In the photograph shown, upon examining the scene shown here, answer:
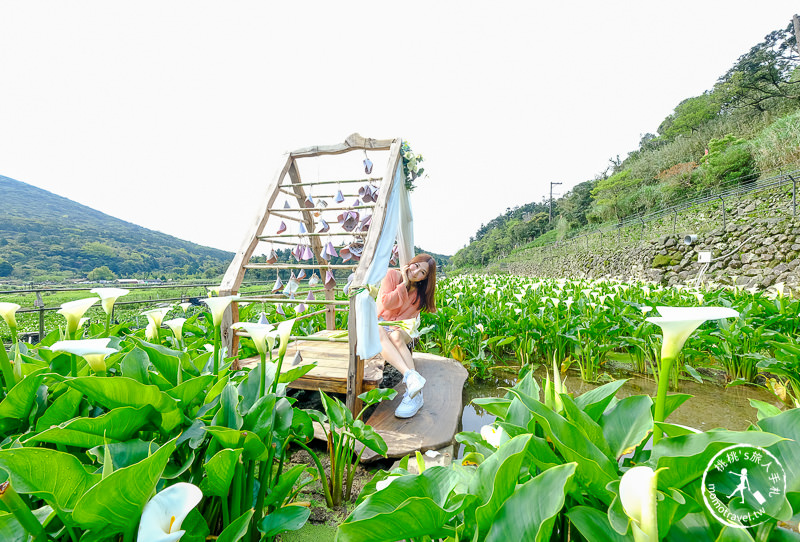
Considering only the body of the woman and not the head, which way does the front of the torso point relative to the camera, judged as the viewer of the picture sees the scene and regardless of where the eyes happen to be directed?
toward the camera

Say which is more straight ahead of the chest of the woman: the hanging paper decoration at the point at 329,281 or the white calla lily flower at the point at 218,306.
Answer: the white calla lily flower

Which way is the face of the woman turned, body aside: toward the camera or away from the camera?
toward the camera

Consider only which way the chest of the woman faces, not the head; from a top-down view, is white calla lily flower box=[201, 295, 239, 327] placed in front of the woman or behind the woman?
in front

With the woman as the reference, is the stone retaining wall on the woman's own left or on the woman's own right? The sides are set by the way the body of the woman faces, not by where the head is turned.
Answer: on the woman's own left

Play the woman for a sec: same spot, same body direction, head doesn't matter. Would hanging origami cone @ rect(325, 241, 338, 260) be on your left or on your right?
on your right

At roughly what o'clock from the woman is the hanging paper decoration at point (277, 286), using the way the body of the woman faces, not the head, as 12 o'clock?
The hanging paper decoration is roughly at 4 o'clock from the woman.

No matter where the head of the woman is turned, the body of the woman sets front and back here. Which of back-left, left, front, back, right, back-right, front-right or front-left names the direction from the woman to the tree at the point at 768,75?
back-left

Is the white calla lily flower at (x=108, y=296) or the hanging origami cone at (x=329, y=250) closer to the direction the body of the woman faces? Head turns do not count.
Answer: the white calla lily flower

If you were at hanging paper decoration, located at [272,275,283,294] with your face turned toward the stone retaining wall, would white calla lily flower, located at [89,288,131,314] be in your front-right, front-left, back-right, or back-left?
back-right

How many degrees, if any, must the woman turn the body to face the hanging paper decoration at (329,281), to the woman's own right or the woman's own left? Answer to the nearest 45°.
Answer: approximately 135° to the woman's own right

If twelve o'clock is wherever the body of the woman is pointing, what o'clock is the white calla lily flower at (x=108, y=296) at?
The white calla lily flower is roughly at 1 o'clock from the woman.

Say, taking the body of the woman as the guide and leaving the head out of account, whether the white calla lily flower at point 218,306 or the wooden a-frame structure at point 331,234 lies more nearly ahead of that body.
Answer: the white calla lily flower

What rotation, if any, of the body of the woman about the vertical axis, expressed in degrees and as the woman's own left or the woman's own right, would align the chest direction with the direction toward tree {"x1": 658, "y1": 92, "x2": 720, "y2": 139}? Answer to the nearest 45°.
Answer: approximately 135° to the woman's own left
